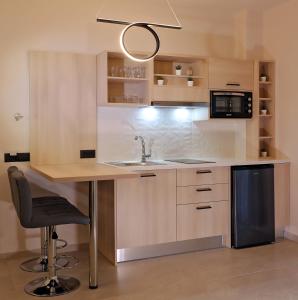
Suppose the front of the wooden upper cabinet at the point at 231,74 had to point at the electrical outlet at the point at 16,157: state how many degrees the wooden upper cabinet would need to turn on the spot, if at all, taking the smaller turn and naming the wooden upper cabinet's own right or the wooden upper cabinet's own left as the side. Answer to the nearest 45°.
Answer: approximately 45° to the wooden upper cabinet's own right

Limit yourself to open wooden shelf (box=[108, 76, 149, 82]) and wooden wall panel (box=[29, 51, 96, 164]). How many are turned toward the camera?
2

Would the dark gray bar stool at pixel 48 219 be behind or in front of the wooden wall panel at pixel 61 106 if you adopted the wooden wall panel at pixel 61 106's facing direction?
in front

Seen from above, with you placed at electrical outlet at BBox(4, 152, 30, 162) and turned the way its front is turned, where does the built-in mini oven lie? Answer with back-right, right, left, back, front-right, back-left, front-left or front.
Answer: left

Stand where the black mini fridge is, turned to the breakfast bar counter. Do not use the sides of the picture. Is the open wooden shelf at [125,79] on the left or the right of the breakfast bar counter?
right

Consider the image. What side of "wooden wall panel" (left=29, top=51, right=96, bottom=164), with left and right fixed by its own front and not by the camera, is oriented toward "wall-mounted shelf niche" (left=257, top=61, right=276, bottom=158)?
left

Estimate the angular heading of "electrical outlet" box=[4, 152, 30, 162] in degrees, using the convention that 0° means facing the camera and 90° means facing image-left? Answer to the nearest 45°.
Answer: approximately 0°
